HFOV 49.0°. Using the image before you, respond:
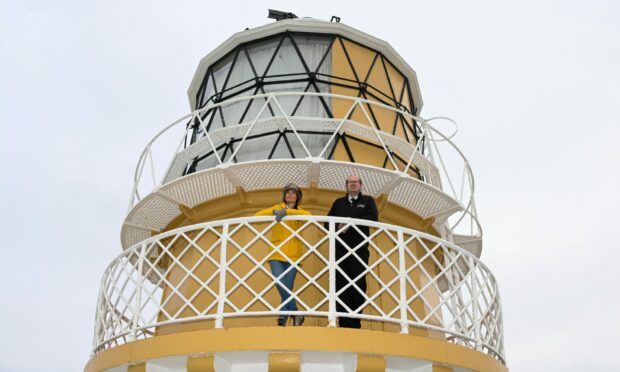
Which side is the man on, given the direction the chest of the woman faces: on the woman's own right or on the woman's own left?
on the woman's own left

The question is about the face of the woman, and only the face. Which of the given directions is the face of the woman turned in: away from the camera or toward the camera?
toward the camera

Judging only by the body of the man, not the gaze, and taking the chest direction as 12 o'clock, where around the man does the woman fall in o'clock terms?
The woman is roughly at 2 o'clock from the man.

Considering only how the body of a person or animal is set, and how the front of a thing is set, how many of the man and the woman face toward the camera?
2

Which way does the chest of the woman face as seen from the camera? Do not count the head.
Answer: toward the camera

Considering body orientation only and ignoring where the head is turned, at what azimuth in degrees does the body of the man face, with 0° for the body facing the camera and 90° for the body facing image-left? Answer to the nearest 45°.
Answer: approximately 0°

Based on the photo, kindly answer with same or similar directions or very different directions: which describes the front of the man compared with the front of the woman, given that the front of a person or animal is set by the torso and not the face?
same or similar directions

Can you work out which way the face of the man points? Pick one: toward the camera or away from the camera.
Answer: toward the camera
